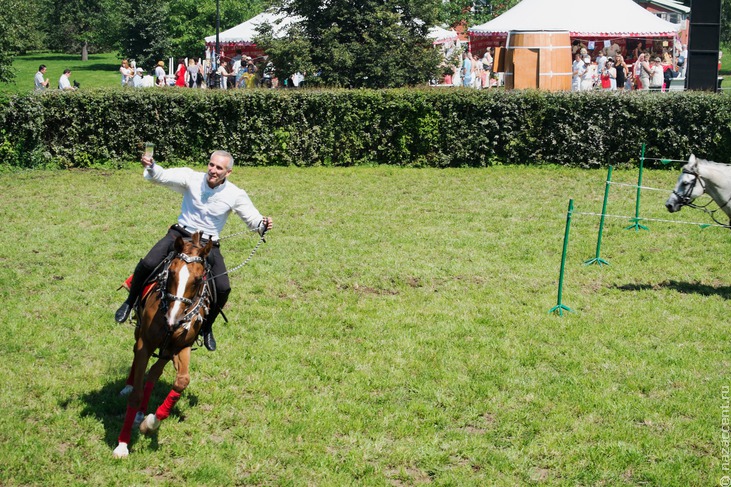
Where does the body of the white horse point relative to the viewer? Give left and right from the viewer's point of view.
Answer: facing to the left of the viewer

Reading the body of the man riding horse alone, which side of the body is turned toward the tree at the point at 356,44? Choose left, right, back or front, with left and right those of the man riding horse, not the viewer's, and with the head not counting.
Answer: back

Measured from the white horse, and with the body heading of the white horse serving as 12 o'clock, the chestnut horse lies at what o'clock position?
The chestnut horse is roughly at 10 o'clock from the white horse.

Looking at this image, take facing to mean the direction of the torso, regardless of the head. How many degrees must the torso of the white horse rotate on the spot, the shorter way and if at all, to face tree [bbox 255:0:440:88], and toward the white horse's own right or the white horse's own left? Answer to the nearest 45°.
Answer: approximately 45° to the white horse's own right

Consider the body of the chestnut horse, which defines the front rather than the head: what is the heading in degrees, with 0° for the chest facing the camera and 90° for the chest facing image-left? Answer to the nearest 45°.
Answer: approximately 0°

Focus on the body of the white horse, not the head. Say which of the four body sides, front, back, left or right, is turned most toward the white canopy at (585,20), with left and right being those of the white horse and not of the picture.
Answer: right

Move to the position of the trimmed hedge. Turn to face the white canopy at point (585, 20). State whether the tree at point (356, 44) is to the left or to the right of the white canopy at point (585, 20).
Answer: left

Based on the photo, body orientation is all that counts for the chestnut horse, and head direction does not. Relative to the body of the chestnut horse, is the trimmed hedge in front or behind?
behind

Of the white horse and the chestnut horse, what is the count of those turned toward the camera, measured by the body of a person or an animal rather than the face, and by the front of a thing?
1
